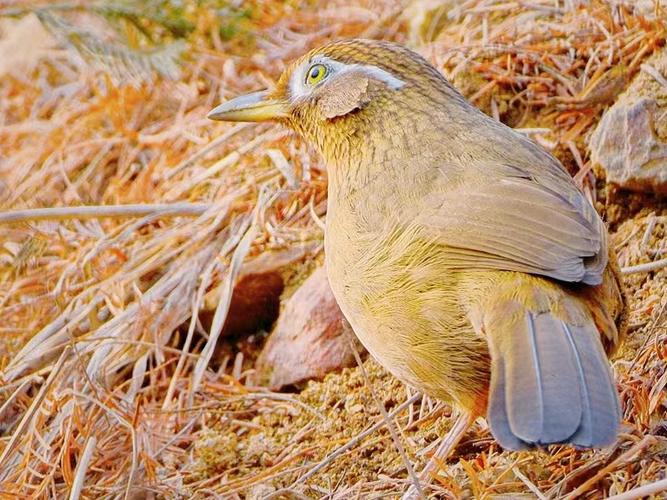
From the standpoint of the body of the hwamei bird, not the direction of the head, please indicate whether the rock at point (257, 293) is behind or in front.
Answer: in front

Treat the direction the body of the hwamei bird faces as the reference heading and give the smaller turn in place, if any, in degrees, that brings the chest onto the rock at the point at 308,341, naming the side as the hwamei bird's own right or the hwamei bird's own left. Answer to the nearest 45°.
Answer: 0° — it already faces it

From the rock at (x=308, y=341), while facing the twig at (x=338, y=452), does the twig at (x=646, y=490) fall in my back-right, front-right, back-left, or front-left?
front-left

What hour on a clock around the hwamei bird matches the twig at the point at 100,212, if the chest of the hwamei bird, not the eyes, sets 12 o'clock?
The twig is roughly at 12 o'clock from the hwamei bird.

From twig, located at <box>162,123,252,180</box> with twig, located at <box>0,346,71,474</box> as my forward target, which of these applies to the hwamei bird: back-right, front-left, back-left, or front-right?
front-left

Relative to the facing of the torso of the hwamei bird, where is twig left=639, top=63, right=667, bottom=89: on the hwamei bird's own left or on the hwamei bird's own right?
on the hwamei bird's own right

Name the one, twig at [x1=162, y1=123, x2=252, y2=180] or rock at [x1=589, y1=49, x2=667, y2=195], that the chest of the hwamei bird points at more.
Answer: the twig

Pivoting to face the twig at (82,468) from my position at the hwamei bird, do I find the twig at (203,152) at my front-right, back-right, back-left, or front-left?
front-right

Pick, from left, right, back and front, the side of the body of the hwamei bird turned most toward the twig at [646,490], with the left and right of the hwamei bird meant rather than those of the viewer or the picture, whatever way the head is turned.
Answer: back

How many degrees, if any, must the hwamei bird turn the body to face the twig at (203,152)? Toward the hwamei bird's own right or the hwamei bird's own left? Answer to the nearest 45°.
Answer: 0° — it already faces it

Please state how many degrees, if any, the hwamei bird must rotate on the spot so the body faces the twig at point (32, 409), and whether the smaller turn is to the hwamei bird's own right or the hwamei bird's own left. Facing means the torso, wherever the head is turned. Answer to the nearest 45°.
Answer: approximately 45° to the hwamei bird's own left

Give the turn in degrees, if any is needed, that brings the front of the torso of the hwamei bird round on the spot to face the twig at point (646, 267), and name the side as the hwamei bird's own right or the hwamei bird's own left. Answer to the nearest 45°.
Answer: approximately 90° to the hwamei bird's own right

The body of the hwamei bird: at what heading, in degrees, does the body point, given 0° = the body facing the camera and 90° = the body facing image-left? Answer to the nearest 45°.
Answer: approximately 135°
